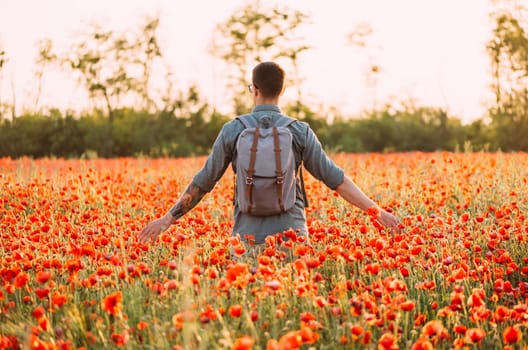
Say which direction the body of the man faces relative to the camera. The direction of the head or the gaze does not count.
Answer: away from the camera
